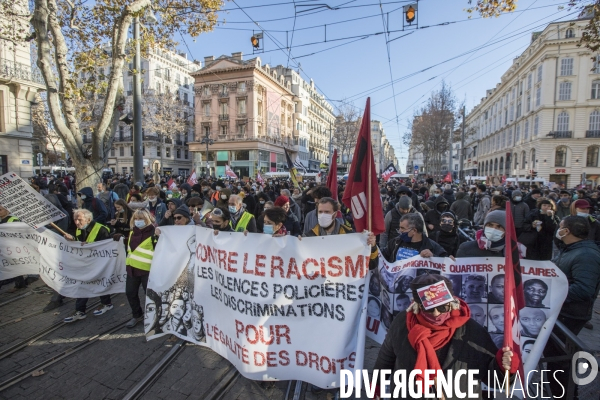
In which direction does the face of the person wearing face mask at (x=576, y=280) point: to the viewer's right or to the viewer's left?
to the viewer's left

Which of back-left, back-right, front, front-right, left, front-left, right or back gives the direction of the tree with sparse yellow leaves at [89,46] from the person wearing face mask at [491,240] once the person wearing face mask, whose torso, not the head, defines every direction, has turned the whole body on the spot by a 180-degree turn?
left

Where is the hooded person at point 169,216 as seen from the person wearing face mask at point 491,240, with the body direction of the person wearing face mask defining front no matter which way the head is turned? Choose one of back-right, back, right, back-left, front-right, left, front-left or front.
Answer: right

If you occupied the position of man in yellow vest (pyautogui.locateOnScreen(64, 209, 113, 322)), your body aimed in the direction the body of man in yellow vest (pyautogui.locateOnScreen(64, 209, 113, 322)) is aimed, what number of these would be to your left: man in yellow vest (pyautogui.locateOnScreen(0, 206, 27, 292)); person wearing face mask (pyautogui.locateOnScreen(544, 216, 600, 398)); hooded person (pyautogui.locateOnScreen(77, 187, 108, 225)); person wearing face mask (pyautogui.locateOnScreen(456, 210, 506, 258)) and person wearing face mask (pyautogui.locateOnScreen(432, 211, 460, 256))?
3

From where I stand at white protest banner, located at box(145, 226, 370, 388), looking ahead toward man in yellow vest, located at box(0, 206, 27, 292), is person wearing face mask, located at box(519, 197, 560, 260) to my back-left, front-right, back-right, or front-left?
back-right

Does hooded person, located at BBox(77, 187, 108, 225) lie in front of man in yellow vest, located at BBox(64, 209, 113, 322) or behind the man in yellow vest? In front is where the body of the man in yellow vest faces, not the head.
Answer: behind

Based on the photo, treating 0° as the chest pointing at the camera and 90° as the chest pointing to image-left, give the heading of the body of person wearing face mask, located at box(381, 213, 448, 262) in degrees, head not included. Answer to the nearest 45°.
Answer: approximately 45°

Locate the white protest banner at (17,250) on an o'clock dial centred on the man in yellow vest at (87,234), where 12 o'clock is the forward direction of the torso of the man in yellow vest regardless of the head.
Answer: The white protest banner is roughly at 3 o'clock from the man in yellow vest.

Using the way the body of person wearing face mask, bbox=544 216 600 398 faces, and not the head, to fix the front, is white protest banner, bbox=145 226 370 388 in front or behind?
in front
